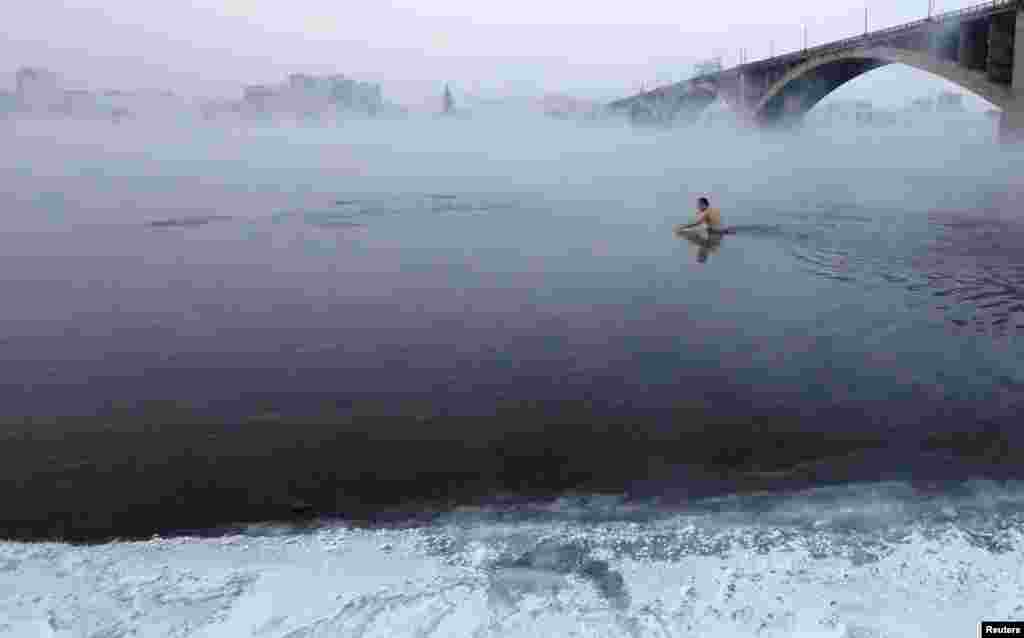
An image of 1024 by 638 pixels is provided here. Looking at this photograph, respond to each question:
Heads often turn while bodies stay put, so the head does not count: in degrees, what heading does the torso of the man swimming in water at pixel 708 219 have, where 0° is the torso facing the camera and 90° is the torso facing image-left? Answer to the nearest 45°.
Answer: approximately 90°

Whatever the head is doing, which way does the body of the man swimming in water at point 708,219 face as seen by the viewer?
to the viewer's left
